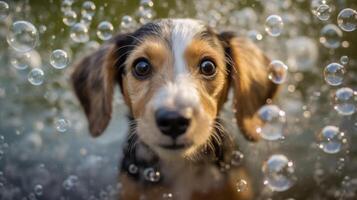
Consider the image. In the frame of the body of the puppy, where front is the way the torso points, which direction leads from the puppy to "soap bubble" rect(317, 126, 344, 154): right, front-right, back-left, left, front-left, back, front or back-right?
left

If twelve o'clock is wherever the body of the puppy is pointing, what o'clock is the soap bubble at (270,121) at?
The soap bubble is roughly at 9 o'clock from the puppy.

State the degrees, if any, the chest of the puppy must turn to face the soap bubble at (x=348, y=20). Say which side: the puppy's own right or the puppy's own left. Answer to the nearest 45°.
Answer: approximately 90° to the puppy's own left

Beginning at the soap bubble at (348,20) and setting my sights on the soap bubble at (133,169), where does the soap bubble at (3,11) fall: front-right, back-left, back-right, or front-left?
front-right

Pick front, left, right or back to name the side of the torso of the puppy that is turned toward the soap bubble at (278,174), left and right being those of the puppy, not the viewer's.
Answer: left

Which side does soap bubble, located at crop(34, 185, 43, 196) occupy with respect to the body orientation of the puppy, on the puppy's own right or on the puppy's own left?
on the puppy's own right

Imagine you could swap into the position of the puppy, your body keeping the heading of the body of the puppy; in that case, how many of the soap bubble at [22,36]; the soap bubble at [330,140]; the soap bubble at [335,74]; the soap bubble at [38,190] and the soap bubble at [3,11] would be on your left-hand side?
2

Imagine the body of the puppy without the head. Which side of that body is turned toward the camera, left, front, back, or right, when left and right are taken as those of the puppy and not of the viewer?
front

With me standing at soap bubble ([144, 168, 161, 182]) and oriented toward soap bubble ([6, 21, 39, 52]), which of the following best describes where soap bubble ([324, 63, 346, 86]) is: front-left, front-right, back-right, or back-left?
back-right

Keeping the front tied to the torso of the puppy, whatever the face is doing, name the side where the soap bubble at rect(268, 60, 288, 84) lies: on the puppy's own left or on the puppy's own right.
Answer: on the puppy's own left

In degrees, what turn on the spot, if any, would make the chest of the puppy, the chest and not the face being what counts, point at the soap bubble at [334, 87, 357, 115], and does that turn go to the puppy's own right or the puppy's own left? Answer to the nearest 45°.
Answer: approximately 90° to the puppy's own left

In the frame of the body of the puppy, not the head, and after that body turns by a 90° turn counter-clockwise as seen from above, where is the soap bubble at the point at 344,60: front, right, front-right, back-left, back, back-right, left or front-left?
front-left

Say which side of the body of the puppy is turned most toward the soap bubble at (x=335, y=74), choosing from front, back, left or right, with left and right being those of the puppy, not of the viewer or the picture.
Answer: left

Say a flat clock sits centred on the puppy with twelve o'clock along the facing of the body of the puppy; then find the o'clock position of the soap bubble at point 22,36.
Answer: The soap bubble is roughly at 4 o'clock from the puppy.
